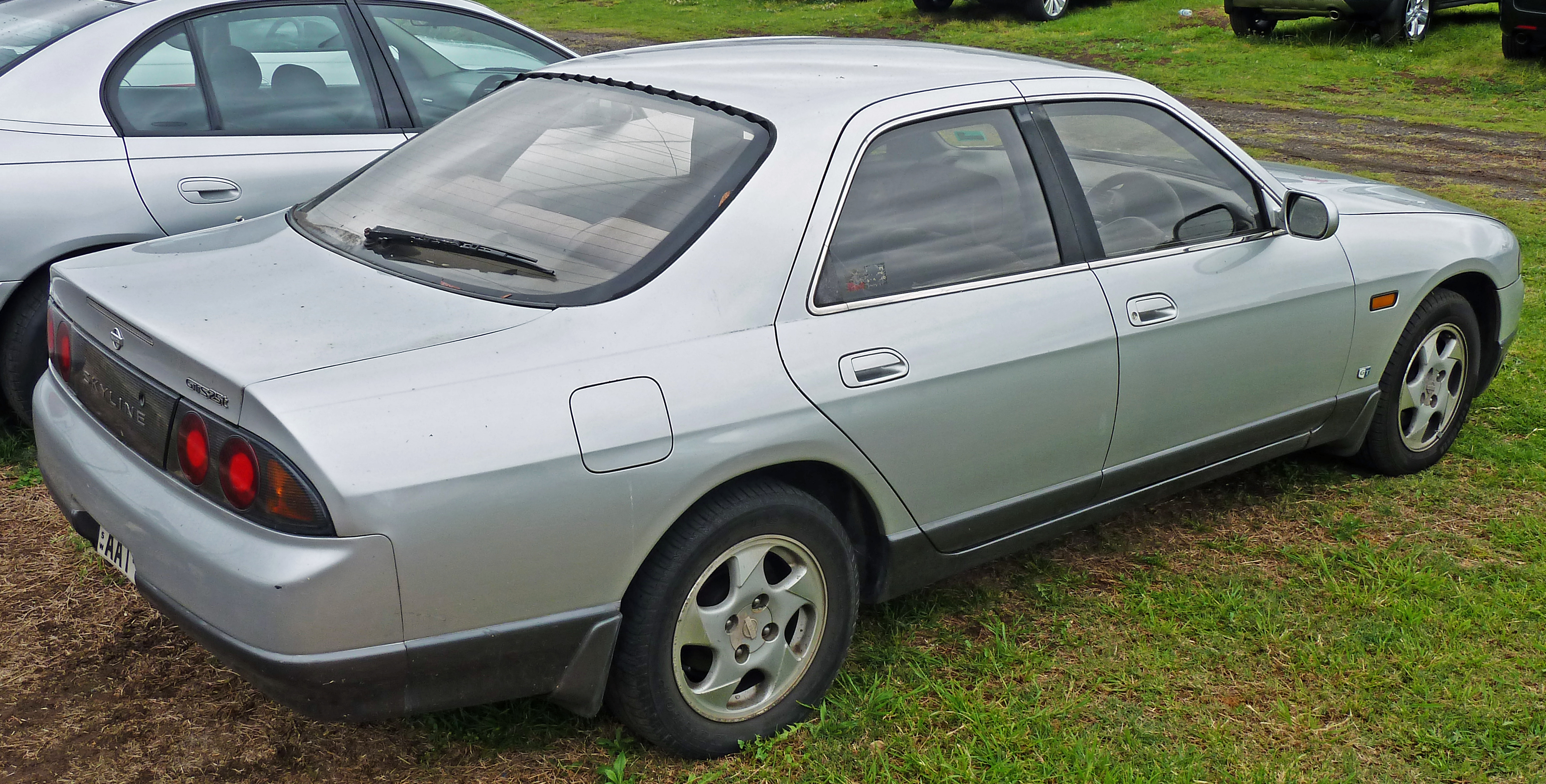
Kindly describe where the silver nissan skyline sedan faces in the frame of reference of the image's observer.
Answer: facing away from the viewer and to the right of the viewer

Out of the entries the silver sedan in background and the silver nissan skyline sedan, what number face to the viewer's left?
0

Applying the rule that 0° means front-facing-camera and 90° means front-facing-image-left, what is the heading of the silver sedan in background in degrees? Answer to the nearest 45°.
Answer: approximately 270°

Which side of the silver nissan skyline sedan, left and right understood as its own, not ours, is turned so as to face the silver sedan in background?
left

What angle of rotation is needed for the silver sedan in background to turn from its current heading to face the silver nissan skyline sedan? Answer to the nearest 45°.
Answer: approximately 45° to its right
